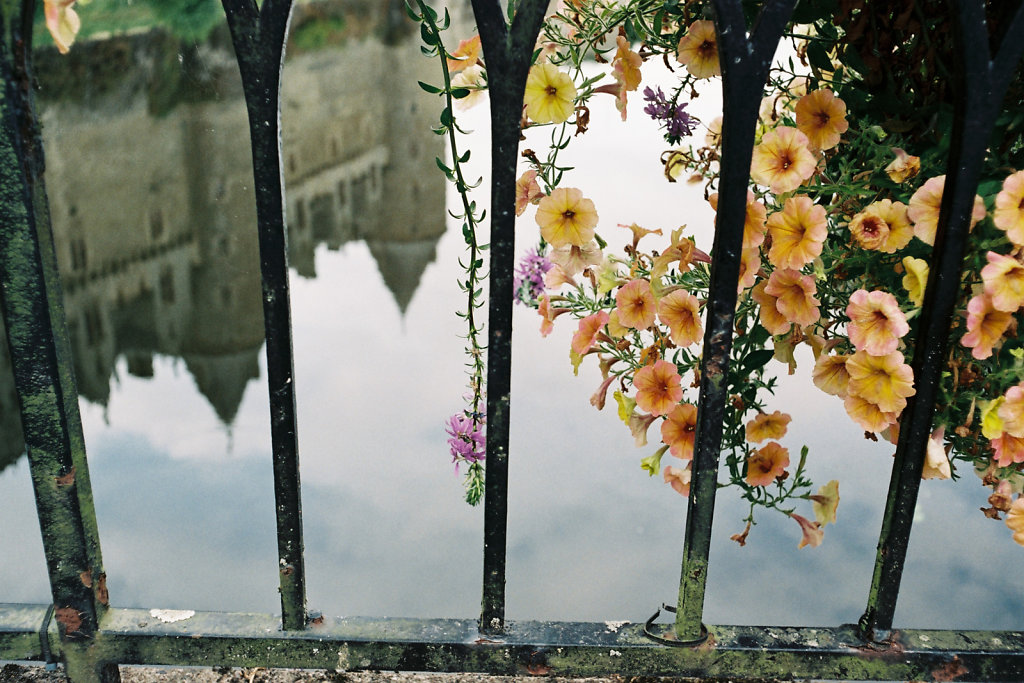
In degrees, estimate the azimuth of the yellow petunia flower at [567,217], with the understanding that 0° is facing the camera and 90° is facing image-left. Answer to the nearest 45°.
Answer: approximately 0°

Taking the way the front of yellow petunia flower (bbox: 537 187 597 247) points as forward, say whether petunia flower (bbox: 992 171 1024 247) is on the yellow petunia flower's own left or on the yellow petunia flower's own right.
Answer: on the yellow petunia flower's own left

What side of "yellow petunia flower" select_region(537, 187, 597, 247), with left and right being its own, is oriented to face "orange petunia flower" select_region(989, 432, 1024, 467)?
left

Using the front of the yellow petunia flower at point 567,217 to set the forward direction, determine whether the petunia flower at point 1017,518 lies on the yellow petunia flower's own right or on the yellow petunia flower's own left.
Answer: on the yellow petunia flower's own left
